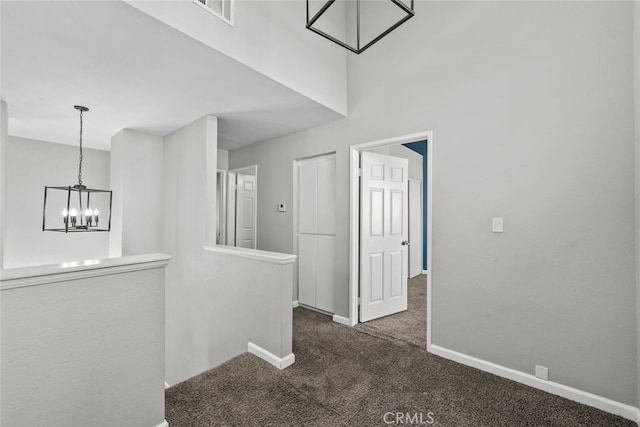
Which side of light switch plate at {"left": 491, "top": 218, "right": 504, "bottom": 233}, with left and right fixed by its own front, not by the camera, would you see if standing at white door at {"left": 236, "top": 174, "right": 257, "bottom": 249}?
right

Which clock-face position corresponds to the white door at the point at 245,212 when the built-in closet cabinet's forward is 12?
The white door is roughly at 3 o'clock from the built-in closet cabinet.

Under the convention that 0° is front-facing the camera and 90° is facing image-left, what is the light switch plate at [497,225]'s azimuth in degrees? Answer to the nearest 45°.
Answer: approximately 0°

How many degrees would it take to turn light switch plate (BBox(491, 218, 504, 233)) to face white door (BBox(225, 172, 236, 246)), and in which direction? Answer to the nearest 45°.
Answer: approximately 90° to its right

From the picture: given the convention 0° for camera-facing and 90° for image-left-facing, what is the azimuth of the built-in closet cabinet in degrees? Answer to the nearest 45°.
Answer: approximately 45°

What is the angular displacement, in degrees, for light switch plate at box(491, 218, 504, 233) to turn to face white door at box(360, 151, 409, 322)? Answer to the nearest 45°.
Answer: approximately 135° to its right
